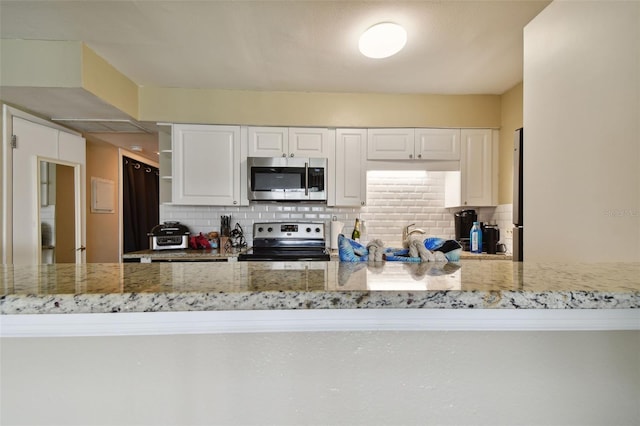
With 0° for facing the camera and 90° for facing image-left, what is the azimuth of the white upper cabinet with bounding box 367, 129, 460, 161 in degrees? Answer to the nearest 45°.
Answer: approximately 0°

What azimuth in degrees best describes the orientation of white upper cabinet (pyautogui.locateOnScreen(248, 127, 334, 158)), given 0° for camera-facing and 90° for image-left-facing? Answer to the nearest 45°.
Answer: approximately 0°

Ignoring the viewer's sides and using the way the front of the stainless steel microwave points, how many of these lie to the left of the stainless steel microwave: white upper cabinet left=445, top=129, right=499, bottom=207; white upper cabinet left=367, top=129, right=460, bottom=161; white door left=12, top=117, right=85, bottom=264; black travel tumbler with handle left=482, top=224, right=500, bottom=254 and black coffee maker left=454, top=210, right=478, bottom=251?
4

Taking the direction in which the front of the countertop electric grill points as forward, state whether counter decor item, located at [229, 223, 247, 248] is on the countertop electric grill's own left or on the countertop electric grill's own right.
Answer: on the countertop electric grill's own left

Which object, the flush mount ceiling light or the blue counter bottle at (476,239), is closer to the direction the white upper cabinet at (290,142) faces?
the flush mount ceiling light

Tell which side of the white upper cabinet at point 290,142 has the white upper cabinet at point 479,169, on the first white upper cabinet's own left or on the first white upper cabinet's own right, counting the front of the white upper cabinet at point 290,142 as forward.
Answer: on the first white upper cabinet's own left

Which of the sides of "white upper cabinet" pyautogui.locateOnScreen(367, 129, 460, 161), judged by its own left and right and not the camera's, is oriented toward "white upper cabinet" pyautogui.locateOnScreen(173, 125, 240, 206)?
right
